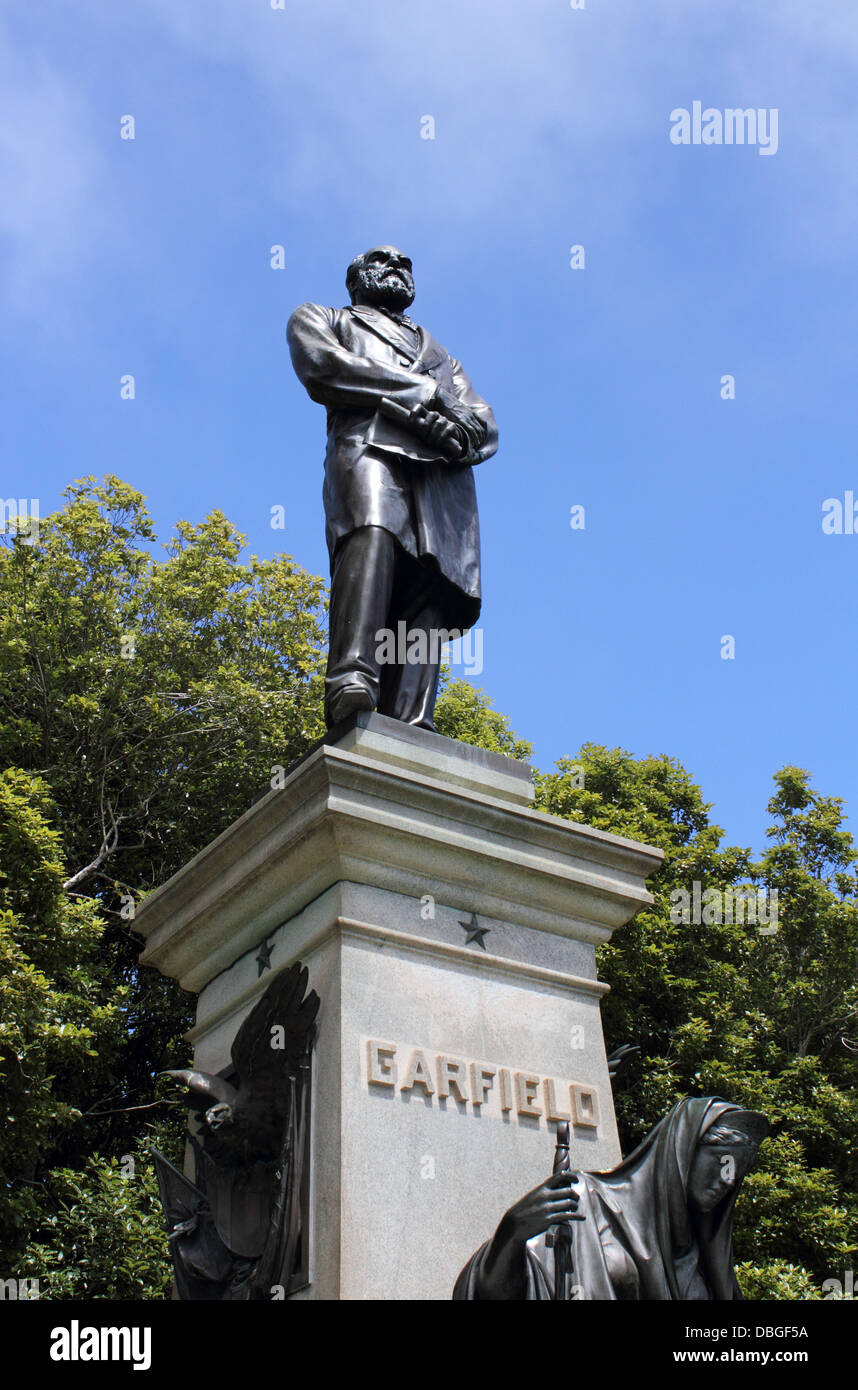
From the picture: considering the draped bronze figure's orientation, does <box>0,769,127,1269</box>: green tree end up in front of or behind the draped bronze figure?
behind

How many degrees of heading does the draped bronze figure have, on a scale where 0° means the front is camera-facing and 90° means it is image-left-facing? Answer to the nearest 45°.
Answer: approximately 315°

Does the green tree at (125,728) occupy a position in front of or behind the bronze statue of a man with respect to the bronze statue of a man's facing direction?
behind

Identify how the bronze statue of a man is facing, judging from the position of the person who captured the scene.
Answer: facing the viewer and to the right of the viewer

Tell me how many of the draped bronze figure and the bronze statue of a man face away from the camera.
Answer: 0
